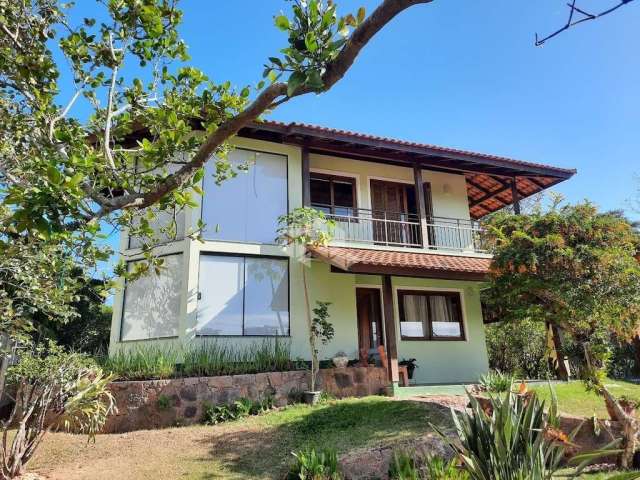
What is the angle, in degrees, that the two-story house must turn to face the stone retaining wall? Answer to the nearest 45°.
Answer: approximately 45° to its right

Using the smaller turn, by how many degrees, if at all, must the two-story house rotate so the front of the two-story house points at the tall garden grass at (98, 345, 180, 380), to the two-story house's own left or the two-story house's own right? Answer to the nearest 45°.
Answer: approximately 45° to the two-story house's own right

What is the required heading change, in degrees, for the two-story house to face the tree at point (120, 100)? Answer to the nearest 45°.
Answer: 0° — it already faces it

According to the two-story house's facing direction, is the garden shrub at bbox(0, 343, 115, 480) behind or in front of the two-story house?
in front

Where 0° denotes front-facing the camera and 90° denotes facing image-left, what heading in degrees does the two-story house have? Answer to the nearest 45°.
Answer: approximately 0°

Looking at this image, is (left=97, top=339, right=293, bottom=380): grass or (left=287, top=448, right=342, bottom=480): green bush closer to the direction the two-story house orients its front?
the green bush

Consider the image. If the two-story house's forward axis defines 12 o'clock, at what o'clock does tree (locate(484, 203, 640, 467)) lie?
The tree is roughly at 10 o'clock from the two-story house.

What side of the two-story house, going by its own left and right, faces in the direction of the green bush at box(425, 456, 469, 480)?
front

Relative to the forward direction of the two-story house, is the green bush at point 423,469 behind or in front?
in front

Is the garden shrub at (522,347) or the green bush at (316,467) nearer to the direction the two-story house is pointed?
the green bush

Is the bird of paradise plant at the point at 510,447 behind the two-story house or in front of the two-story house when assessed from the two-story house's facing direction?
in front

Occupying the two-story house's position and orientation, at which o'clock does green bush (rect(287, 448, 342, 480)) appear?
The green bush is roughly at 12 o'clock from the two-story house.
